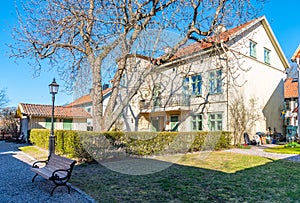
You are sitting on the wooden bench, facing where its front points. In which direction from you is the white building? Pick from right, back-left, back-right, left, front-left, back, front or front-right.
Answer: back

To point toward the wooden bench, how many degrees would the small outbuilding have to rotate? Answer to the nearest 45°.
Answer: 0° — it already faces it

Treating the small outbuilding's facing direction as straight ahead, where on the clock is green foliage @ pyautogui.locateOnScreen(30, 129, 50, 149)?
The green foliage is roughly at 12 o'clock from the small outbuilding.

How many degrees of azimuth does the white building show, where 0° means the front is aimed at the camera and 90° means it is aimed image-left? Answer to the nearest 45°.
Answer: approximately 45°

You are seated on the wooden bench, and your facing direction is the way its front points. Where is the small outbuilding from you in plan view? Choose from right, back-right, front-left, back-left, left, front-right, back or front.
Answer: back-right

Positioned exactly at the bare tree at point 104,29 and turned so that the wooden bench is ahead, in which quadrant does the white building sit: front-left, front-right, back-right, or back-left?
back-left

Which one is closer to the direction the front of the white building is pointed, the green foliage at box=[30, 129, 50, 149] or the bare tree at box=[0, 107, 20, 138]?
the green foliage

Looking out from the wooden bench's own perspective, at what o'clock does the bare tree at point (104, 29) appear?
The bare tree is roughly at 5 o'clock from the wooden bench.

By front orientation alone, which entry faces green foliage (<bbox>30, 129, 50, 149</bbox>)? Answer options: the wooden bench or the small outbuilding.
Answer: the small outbuilding
